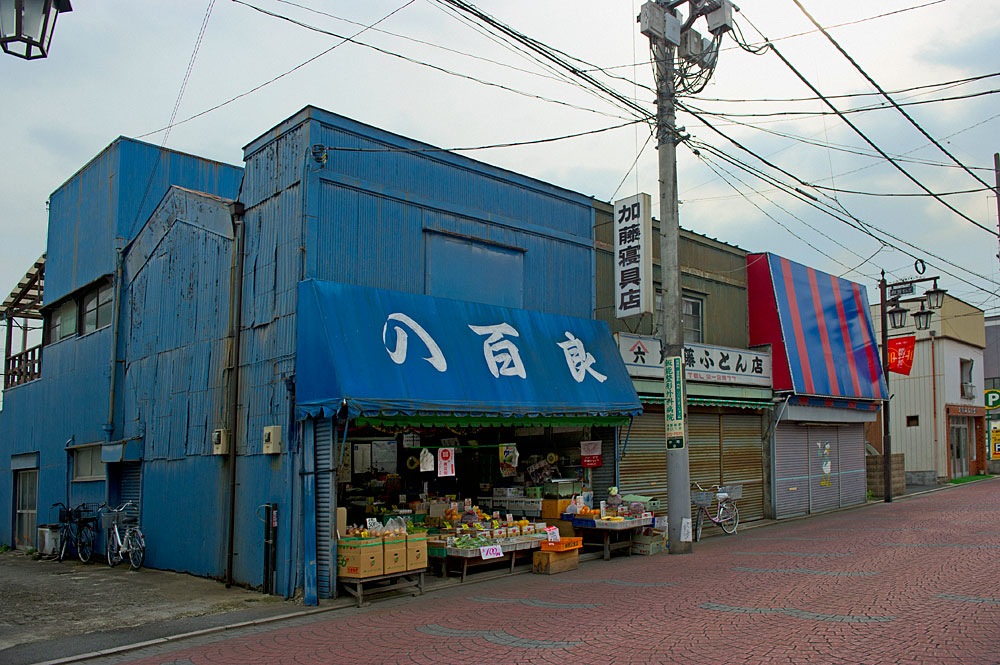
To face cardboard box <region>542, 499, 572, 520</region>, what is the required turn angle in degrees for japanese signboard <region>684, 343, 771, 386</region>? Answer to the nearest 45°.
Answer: approximately 90° to its right

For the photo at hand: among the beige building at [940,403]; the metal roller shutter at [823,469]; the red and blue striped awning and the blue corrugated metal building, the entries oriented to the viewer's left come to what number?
0

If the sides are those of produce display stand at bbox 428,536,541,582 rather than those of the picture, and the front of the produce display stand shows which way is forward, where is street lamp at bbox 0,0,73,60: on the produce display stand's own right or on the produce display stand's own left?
on the produce display stand's own right

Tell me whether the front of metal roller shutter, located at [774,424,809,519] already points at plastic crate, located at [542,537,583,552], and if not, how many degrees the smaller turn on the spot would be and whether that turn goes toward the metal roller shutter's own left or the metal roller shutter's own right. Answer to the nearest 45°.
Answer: approximately 45° to the metal roller shutter's own right

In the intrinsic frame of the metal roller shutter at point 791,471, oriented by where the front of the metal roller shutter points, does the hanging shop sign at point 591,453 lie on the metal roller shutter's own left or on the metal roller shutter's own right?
on the metal roller shutter's own right

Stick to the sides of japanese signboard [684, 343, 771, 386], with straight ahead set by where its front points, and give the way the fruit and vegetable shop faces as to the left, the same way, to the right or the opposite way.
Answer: the same way

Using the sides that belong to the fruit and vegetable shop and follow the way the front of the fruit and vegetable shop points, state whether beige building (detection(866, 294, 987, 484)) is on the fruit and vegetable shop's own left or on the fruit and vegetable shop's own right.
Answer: on the fruit and vegetable shop's own left

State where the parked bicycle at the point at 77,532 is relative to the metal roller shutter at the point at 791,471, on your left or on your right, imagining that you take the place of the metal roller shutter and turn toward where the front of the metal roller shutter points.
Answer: on your right

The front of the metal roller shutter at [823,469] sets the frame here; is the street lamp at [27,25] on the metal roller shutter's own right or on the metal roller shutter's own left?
on the metal roller shutter's own right

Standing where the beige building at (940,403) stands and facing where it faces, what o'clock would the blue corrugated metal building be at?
The blue corrugated metal building is roughly at 2 o'clock from the beige building.

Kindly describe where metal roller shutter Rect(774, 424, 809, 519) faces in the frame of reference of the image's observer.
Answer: facing the viewer and to the right of the viewer

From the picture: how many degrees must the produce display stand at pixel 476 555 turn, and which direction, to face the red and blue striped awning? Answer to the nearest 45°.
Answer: approximately 90° to its left
